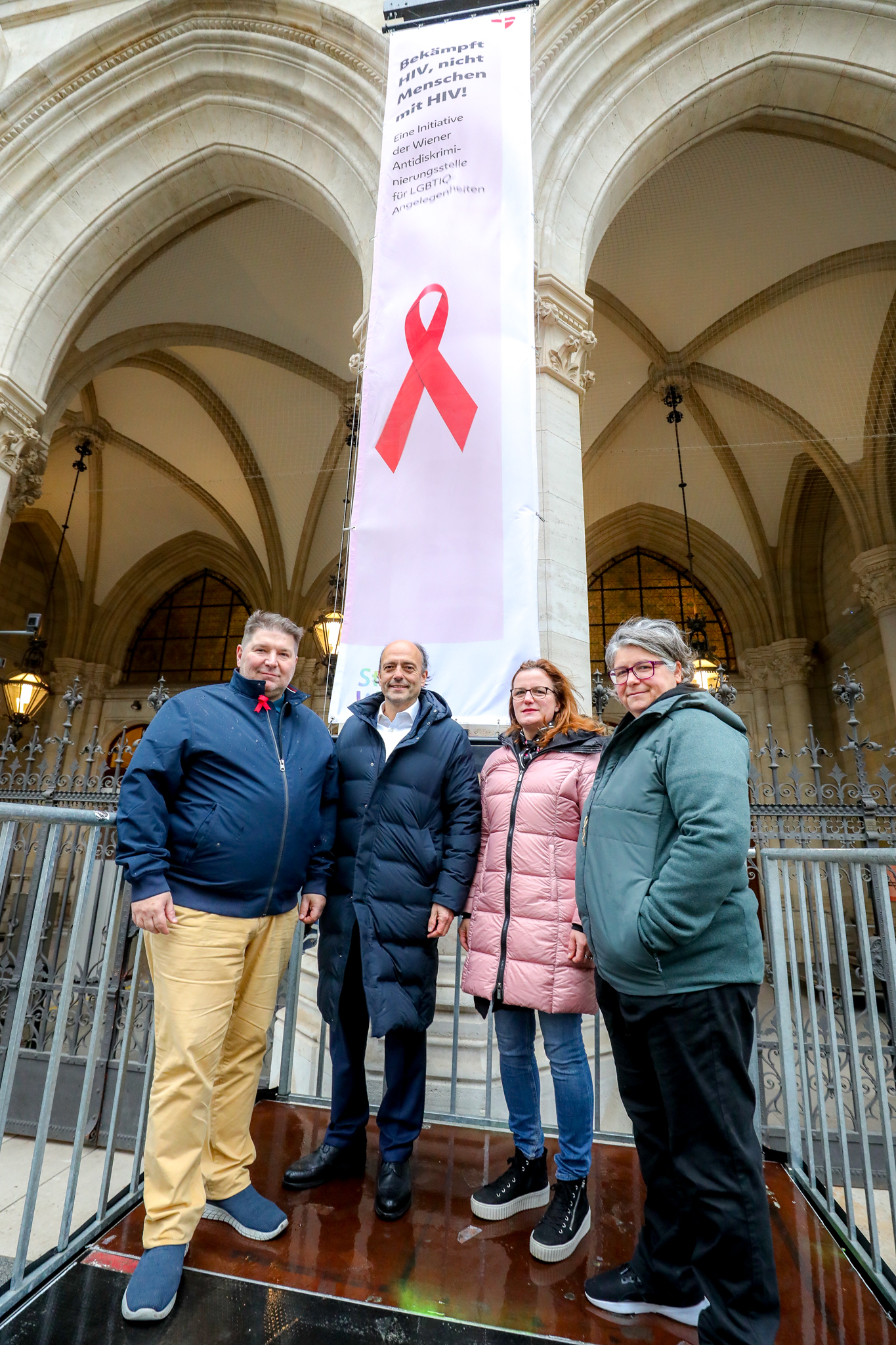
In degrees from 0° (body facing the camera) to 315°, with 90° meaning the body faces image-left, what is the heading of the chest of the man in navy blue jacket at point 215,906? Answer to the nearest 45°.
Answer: approximately 315°

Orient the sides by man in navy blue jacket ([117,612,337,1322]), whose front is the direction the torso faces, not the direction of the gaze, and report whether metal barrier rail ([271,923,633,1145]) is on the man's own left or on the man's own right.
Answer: on the man's own left

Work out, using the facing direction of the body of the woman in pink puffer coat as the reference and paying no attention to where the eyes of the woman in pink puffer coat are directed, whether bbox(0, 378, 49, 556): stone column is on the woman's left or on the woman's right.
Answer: on the woman's right

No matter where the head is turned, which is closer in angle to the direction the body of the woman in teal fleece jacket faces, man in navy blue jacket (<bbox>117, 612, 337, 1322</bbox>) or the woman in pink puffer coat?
the man in navy blue jacket

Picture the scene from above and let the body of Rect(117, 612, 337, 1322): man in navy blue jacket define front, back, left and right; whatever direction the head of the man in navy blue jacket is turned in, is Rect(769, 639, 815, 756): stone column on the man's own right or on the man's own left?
on the man's own left

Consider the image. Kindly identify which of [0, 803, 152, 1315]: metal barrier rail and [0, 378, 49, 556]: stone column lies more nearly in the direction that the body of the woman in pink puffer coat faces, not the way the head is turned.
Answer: the metal barrier rail

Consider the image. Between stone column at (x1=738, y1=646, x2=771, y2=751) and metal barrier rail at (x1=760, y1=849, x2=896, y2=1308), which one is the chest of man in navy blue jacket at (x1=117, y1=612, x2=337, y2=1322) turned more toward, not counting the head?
the metal barrier rail

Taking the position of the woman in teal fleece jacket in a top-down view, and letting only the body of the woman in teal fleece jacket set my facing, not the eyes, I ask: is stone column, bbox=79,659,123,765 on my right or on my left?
on my right

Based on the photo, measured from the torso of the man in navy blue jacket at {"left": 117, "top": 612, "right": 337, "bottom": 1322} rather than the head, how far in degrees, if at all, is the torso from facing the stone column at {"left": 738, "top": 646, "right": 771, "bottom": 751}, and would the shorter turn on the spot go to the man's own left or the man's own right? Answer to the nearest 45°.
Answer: approximately 90° to the man's own left
